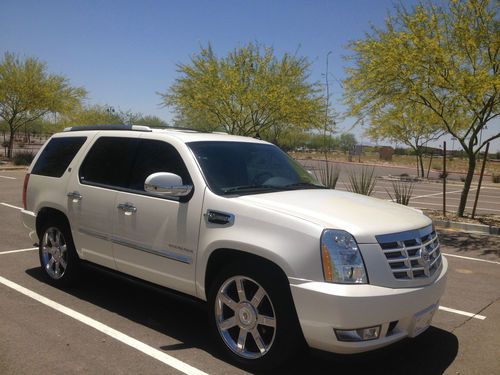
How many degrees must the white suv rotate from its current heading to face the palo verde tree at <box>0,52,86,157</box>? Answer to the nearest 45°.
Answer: approximately 180°

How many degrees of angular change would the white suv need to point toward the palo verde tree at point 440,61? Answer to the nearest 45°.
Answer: approximately 90° to its left

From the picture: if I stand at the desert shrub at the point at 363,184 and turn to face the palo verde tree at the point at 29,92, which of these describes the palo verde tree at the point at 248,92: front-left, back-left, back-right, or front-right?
front-right

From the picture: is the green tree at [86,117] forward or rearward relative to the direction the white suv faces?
rearward

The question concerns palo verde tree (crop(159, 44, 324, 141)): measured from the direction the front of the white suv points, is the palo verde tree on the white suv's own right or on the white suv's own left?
on the white suv's own left

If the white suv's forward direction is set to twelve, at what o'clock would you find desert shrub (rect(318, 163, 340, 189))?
The desert shrub is roughly at 8 o'clock from the white suv.

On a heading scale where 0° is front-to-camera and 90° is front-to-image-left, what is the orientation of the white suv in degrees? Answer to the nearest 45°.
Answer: approximately 315°

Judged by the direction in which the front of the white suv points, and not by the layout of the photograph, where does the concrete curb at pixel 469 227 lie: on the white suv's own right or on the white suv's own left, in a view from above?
on the white suv's own left
